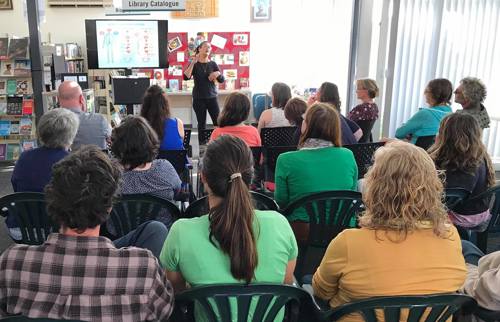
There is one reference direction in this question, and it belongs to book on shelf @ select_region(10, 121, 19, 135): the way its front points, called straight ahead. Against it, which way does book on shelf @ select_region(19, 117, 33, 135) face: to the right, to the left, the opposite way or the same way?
the same way

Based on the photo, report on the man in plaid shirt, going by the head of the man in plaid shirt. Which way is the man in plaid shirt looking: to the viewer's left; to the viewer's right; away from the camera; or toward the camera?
away from the camera

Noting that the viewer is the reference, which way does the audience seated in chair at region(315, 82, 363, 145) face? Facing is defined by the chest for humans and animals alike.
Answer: facing away from the viewer and to the left of the viewer

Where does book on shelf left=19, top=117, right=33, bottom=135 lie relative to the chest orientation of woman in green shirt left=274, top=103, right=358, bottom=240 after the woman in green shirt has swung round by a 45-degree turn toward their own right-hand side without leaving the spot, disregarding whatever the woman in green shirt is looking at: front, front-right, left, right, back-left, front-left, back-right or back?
left

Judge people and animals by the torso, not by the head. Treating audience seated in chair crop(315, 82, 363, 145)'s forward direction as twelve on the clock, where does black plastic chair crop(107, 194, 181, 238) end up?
The black plastic chair is roughly at 8 o'clock from the audience seated in chair.

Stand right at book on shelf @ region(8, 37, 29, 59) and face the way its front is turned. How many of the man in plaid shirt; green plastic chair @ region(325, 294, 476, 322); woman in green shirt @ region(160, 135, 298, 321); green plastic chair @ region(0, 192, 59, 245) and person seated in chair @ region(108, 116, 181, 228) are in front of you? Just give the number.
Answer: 5

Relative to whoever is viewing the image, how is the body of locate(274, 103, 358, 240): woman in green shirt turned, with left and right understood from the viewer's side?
facing away from the viewer

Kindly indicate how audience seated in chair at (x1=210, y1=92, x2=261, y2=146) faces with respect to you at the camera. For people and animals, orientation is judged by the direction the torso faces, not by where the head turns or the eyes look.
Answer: facing away from the viewer

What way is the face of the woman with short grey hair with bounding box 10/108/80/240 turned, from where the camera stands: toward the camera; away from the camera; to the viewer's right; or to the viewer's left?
away from the camera

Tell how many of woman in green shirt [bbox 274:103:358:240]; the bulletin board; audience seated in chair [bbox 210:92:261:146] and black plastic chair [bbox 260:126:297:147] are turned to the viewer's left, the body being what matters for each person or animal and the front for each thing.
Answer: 0

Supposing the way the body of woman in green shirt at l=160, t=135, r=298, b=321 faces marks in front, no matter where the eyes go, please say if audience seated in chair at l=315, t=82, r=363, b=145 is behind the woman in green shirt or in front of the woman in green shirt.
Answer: in front

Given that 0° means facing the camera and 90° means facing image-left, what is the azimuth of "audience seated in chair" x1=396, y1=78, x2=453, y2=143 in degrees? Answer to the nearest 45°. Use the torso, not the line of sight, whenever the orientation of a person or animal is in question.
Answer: approximately 135°

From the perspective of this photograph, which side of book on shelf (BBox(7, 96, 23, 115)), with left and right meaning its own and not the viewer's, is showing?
front

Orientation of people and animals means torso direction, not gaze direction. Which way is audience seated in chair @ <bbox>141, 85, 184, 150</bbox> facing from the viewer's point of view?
away from the camera

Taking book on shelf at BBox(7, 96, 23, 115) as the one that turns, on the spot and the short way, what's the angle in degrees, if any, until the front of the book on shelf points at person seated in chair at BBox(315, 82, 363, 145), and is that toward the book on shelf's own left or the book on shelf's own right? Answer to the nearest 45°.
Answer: approximately 45° to the book on shelf's own left

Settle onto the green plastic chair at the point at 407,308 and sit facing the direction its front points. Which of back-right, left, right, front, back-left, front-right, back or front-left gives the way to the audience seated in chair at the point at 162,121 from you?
front-left

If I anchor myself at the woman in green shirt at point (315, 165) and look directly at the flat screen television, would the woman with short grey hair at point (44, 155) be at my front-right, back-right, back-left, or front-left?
front-left

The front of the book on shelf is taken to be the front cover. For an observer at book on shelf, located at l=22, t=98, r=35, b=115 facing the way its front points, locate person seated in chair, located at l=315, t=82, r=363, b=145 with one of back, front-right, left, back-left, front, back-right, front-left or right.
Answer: front-left

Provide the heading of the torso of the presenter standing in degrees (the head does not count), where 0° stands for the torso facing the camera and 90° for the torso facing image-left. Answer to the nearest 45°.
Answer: approximately 0°

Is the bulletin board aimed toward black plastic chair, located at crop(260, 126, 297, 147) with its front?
yes

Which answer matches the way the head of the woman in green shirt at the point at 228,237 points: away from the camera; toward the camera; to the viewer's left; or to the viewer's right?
away from the camera

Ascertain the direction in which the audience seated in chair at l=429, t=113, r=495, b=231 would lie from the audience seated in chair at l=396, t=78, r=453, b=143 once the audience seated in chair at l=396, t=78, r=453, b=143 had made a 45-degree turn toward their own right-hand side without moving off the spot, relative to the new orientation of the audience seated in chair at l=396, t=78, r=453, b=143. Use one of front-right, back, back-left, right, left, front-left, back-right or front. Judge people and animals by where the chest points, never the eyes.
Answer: back

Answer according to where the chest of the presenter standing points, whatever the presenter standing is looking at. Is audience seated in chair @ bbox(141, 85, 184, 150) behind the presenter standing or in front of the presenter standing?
in front
